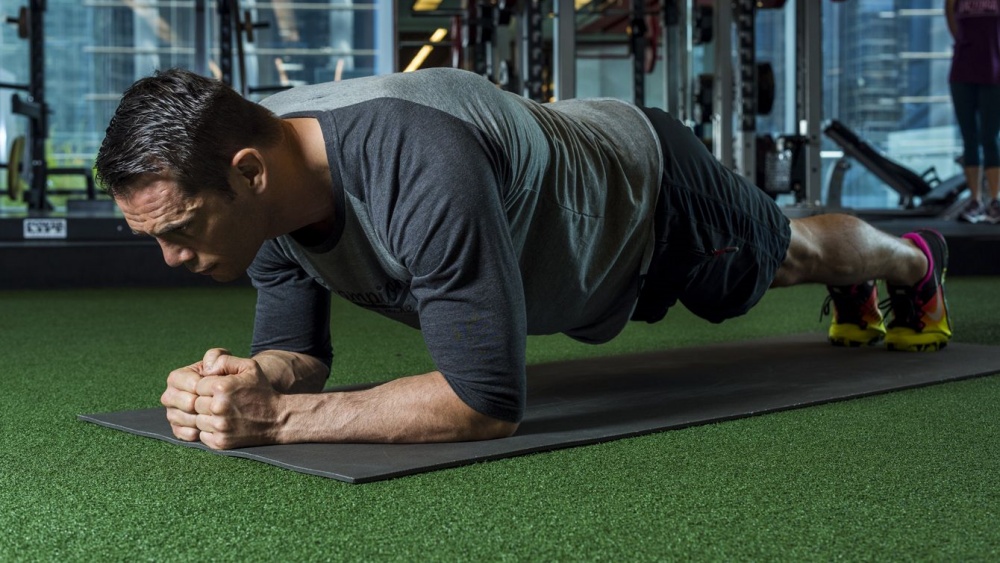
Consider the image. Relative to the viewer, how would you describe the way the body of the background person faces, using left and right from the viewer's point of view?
facing the viewer and to the left of the viewer

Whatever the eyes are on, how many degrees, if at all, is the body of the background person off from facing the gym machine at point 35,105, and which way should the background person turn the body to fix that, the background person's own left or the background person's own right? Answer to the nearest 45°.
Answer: approximately 45° to the background person's own right
